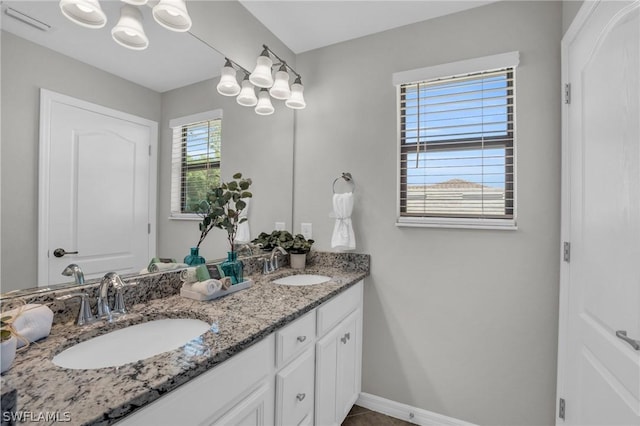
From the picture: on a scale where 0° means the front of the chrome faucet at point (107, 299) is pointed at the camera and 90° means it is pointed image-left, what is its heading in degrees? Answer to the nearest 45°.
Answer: approximately 315°

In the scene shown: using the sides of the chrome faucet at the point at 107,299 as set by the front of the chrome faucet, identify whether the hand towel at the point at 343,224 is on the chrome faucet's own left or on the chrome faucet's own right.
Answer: on the chrome faucet's own left

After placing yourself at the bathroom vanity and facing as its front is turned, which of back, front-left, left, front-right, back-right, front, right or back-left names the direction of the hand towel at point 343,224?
left

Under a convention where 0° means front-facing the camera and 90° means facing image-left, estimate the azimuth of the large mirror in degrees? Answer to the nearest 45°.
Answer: approximately 315°

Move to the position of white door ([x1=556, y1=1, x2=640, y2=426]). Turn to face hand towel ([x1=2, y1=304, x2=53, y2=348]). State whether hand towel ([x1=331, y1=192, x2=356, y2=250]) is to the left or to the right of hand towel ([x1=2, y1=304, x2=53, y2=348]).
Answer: right

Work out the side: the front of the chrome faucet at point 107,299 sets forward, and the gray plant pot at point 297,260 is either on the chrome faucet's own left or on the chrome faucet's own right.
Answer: on the chrome faucet's own left

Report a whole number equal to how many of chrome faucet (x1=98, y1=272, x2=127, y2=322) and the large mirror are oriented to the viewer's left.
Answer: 0
